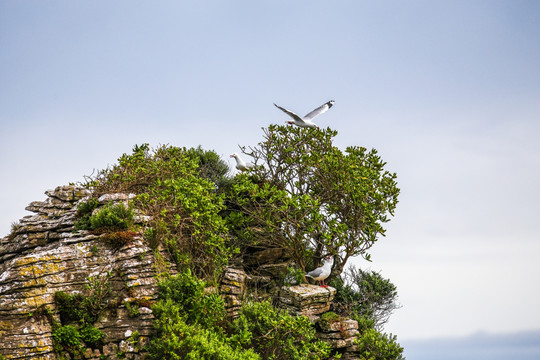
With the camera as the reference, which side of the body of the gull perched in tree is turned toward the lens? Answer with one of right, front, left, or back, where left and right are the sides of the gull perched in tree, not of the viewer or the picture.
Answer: left

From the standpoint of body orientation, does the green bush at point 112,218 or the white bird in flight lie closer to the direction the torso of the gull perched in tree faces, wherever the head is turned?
the green bush
